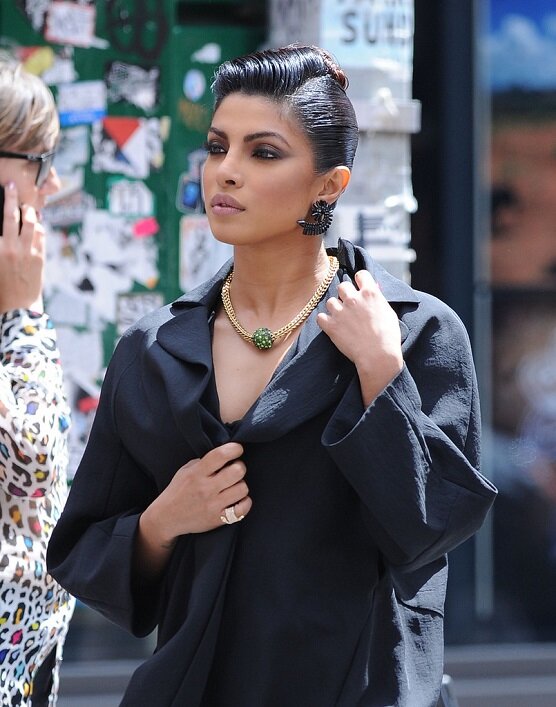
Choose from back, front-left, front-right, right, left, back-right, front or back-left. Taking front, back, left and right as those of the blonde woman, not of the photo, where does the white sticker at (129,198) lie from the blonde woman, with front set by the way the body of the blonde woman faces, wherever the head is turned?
left

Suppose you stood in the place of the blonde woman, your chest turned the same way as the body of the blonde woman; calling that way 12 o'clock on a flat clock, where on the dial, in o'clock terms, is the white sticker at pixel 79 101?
The white sticker is roughly at 9 o'clock from the blonde woman.

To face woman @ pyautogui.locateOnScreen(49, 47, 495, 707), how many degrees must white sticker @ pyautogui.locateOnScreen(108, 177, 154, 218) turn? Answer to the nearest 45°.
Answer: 0° — it already faces them

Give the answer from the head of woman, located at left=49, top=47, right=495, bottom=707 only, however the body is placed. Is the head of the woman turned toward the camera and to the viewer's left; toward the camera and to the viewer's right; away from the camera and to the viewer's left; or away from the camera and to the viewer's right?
toward the camera and to the viewer's left

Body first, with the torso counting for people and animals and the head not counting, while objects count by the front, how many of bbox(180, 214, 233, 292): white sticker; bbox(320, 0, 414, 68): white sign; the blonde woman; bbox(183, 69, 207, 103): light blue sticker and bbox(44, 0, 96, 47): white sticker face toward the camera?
4

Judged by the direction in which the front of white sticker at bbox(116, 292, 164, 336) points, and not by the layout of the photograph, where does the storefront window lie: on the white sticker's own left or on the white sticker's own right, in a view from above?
on the white sticker's own left

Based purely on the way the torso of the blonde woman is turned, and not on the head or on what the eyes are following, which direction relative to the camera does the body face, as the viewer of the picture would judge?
to the viewer's right

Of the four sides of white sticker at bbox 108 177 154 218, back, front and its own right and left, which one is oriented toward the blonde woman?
front
